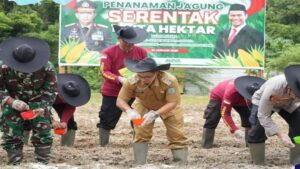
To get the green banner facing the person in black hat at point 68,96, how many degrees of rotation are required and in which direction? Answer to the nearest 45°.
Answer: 0° — it already faces them

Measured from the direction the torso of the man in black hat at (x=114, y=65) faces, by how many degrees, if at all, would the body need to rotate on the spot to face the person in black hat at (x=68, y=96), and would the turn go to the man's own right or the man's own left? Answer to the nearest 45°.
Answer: approximately 90° to the man's own right

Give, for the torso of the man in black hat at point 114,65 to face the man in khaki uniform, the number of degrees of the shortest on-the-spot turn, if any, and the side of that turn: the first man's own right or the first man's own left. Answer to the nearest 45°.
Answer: approximately 45° to the first man's own right

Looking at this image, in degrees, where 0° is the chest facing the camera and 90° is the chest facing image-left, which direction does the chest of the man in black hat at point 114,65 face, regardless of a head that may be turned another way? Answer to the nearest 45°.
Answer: approximately 315°

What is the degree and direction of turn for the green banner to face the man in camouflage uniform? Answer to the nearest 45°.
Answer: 0° — it already faces them

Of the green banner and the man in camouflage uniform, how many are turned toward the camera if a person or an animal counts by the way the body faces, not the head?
2
